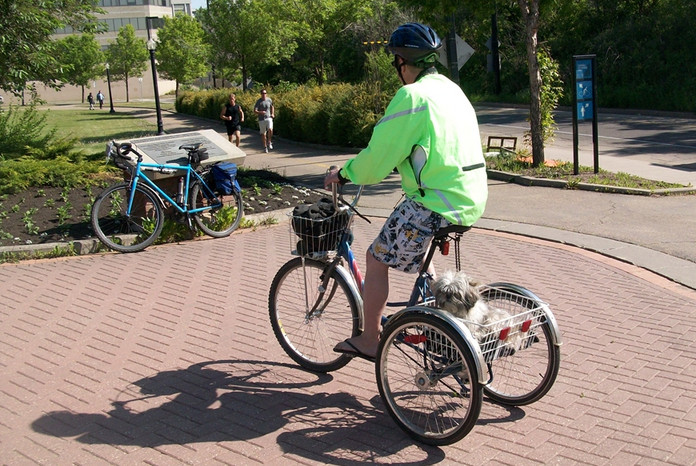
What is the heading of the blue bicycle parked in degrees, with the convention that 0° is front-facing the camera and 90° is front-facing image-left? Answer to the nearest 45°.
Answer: approximately 45°

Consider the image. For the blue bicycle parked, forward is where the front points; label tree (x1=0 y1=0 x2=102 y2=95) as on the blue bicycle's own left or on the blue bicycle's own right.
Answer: on the blue bicycle's own right

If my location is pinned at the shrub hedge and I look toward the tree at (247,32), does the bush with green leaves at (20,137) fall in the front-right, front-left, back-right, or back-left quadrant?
back-left

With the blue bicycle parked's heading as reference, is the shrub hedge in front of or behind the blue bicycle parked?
behind

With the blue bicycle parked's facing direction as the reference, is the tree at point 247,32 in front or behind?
behind

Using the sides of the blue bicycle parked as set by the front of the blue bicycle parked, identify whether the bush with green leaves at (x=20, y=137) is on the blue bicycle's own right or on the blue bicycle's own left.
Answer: on the blue bicycle's own right
